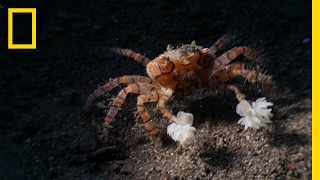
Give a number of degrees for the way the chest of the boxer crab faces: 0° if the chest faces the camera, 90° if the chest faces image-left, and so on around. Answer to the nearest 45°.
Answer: approximately 315°
